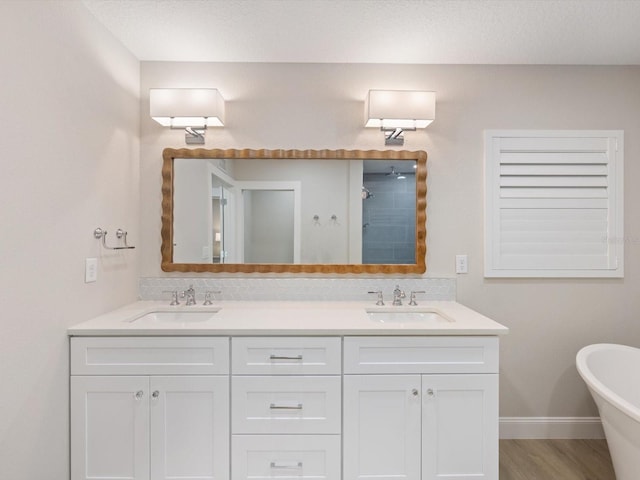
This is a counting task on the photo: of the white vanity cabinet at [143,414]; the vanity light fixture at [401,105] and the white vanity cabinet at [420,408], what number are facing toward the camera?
3

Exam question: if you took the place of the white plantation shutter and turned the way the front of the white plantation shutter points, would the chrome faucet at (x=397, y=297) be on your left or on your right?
on your right

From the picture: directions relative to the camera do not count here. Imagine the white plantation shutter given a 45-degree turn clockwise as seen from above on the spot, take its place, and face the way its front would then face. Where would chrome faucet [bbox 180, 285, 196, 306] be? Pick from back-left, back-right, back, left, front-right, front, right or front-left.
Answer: front

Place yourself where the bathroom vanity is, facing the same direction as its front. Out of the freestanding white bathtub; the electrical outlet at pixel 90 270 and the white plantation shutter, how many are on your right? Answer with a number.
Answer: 1

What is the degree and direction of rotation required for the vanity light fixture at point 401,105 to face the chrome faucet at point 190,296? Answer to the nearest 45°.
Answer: approximately 90° to its right

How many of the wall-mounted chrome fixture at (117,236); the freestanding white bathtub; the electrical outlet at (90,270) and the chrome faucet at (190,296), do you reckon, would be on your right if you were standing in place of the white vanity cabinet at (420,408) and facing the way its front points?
3

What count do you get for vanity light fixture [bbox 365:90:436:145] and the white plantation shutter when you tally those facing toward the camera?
2

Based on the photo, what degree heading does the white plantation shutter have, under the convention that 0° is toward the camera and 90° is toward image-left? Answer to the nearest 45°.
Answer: approximately 0°

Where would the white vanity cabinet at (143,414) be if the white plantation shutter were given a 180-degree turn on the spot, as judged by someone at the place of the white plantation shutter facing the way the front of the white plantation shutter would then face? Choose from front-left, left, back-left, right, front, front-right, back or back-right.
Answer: back-left

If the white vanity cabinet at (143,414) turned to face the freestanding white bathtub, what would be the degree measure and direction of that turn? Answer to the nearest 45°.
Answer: approximately 90° to its left
